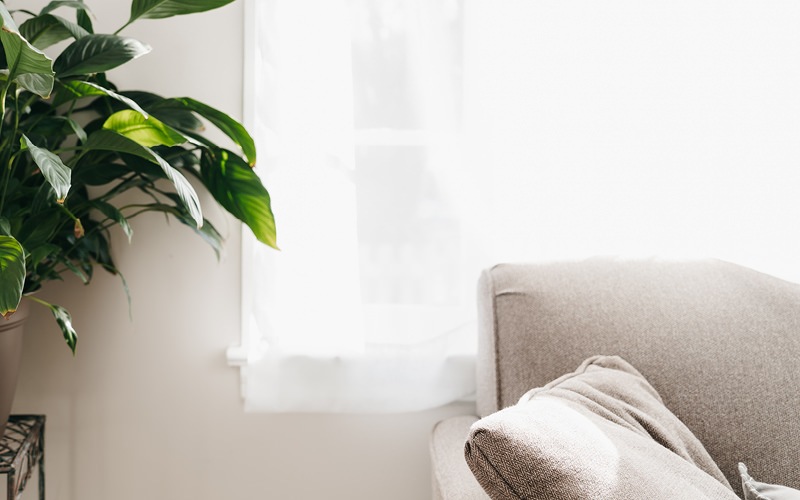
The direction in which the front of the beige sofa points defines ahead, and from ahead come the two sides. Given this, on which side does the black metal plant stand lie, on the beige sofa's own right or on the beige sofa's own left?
on the beige sofa's own right

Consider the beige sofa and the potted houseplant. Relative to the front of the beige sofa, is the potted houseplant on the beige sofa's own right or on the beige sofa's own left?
on the beige sofa's own right

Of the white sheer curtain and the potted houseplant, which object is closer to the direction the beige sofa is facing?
the potted houseplant

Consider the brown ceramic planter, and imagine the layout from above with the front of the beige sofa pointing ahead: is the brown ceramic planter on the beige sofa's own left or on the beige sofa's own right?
on the beige sofa's own right
